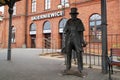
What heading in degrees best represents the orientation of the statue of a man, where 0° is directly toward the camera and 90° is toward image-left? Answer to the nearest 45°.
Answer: approximately 0°

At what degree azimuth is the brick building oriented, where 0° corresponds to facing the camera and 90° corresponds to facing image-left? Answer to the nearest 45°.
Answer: approximately 45°

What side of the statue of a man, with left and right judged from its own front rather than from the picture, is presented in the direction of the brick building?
back

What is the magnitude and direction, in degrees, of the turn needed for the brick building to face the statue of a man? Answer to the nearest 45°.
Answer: approximately 45° to its left
